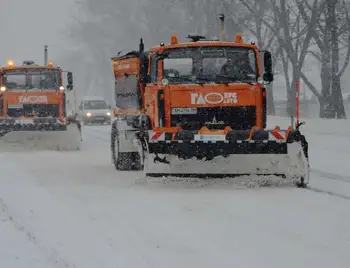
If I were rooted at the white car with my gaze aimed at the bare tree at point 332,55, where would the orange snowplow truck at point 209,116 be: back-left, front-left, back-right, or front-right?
front-right

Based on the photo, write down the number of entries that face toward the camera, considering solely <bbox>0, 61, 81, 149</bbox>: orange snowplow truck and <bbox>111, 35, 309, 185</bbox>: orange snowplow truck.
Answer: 2

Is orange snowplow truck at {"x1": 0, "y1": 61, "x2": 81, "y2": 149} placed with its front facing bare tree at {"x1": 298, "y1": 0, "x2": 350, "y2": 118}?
no

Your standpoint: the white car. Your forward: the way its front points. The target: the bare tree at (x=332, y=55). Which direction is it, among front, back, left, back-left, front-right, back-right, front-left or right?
front-left

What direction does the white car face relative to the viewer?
toward the camera

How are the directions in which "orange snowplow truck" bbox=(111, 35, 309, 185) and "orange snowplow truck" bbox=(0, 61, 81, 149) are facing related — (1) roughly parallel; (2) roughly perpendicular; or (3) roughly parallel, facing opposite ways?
roughly parallel

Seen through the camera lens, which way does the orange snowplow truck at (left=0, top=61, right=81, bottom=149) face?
facing the viewer

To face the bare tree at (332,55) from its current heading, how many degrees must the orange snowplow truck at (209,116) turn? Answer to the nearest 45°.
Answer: approximately 180°

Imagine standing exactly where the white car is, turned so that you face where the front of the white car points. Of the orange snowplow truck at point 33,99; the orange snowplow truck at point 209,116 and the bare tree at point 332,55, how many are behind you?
0

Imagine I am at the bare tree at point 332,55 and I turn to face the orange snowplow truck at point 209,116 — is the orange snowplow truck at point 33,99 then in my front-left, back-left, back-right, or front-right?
front-right

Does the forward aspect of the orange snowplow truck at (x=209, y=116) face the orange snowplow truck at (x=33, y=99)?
no

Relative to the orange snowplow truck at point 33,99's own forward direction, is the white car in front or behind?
behind

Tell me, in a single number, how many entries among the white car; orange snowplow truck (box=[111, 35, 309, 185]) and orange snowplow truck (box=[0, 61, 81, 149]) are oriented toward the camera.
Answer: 3

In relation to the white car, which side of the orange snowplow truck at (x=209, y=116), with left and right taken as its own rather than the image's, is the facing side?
back

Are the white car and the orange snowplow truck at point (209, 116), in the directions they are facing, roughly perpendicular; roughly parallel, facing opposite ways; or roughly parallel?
roughly parallel

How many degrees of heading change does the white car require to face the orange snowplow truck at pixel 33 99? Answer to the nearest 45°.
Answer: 0° — it already faces it
